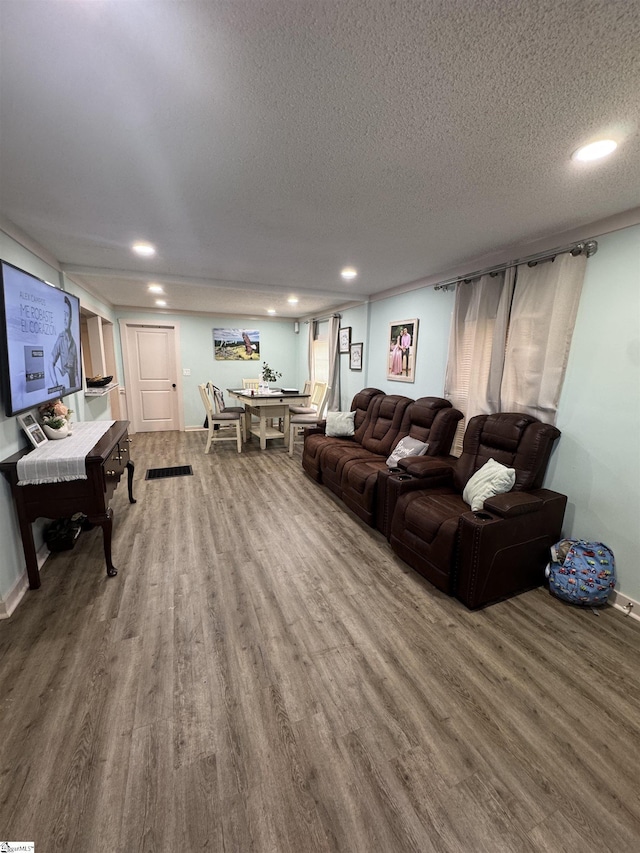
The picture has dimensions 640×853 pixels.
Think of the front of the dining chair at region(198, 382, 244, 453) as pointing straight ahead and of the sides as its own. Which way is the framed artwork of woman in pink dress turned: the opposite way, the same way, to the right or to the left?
the opposite way

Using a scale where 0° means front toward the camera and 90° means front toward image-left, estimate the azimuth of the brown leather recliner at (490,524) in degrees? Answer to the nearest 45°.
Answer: approximately 45°

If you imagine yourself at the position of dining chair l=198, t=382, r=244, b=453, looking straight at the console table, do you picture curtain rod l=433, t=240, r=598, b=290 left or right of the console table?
left

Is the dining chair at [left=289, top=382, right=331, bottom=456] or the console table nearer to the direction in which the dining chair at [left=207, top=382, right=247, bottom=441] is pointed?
the dining chair

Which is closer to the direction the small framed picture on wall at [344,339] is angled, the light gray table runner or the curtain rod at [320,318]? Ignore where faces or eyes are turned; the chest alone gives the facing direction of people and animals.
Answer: the light gray table runner

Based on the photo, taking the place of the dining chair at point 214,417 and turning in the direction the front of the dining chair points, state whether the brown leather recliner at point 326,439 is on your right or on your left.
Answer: on your right

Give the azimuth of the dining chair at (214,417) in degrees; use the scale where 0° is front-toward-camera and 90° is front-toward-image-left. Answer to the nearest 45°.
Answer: approximately 270°

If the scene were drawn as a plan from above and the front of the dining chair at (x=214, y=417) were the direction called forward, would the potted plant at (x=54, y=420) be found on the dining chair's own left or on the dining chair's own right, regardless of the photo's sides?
on the dining chair's own right

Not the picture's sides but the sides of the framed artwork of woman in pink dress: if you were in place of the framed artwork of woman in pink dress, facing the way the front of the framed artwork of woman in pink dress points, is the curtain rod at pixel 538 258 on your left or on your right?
on your left

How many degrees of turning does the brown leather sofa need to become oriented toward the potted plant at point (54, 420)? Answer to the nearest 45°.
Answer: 0° — it already faces it

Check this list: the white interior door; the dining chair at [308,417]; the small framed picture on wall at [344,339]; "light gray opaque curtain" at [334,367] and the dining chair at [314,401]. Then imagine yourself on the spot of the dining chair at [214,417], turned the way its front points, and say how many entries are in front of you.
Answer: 4

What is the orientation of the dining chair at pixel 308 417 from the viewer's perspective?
to the viewer's left

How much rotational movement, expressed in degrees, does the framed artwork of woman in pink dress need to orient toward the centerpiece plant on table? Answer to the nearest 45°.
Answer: approximately 90° to its right

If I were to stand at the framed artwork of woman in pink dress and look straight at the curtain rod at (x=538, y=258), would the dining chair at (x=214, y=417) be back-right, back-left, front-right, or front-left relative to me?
back-right

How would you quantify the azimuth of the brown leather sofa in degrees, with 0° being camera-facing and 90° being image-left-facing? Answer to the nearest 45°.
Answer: approximately 45°
